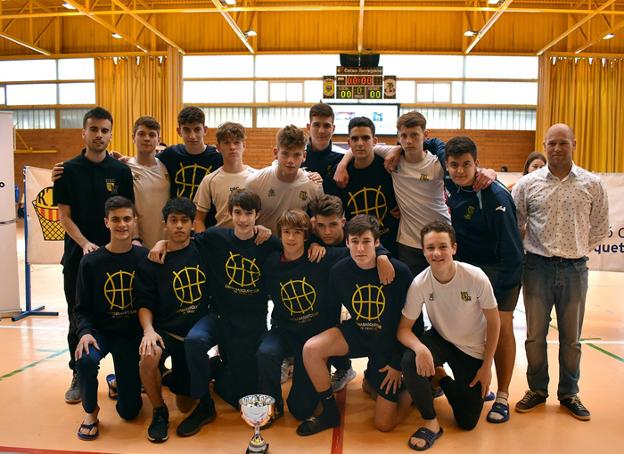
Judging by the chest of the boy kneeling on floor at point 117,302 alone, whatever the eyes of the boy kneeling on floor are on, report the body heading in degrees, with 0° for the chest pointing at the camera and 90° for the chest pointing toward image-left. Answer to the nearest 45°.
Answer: approximately 0°

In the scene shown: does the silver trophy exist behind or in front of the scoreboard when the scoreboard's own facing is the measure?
in front

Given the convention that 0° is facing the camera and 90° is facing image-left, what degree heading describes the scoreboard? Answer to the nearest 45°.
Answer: approximately 0°

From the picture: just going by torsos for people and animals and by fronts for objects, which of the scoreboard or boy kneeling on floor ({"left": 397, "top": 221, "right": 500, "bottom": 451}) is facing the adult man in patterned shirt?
the scoreboard

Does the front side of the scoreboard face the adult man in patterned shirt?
yes

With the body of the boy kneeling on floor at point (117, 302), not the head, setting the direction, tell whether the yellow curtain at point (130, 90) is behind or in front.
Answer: behind

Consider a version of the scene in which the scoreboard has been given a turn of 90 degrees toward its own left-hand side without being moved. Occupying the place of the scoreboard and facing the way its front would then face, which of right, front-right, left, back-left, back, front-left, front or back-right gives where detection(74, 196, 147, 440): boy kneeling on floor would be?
right
